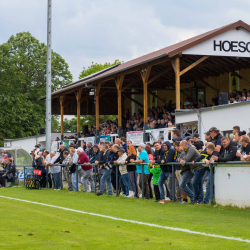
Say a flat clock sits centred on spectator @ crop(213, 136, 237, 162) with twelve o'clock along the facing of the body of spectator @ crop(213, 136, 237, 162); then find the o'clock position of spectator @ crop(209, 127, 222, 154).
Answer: spectator @ crop(209, 127, 222, 154) is roughly at 4 o'clock from spectator @ crop(213, 136, 237, 162).

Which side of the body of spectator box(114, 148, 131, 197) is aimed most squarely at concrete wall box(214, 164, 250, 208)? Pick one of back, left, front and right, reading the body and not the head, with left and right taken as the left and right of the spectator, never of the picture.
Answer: left

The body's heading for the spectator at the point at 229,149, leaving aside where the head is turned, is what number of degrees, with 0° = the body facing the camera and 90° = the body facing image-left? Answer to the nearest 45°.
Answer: approximately 45°

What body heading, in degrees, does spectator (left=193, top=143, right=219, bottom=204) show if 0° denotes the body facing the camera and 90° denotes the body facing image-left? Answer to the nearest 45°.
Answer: approximately 45°

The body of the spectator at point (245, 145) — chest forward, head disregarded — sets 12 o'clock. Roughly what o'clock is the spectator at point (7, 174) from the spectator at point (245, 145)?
the spectator at point (7, 174) is roughly at 3 o'clock from the spectator at point (245, 145).

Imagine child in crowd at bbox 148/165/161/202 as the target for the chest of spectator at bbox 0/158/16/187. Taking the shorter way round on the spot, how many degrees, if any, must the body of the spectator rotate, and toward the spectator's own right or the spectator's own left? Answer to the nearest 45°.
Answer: approximately 90° to the spectator's own left

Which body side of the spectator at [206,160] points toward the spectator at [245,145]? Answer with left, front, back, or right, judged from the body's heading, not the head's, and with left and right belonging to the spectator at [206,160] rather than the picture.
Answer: left

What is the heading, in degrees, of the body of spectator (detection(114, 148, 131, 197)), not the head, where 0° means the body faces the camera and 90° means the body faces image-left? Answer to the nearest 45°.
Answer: approximately 45°

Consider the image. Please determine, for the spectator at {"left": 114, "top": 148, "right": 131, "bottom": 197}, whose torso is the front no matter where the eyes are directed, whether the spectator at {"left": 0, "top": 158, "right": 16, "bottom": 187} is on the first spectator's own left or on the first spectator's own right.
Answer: on the first spectator's own right

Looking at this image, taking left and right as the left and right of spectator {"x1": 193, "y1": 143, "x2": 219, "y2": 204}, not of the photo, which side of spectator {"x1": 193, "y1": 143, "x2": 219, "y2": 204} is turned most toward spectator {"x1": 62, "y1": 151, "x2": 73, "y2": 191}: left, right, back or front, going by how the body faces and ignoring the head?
right

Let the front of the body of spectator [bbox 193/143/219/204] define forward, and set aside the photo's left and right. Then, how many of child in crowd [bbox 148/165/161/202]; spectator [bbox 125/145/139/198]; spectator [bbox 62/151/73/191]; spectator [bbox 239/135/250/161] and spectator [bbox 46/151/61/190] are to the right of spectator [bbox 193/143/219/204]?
4
